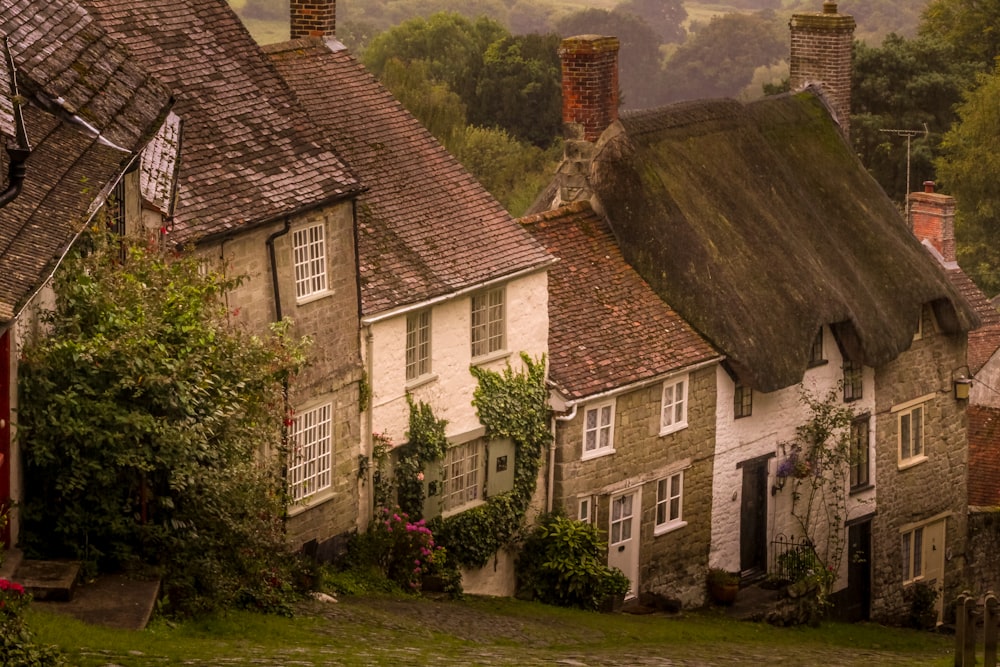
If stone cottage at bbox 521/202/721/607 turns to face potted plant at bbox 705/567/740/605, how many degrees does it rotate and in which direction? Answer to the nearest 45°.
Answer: approximately 90° to its left

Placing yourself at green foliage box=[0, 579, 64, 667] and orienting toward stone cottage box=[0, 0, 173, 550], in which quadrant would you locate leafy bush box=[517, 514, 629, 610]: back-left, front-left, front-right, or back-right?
front-right

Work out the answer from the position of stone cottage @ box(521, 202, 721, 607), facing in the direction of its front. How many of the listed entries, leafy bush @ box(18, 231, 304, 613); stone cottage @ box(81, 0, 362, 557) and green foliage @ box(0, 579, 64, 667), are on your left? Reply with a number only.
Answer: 0

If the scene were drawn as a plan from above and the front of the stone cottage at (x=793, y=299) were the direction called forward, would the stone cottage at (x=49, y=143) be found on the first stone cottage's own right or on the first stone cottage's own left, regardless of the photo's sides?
on the first stone cottage's own right

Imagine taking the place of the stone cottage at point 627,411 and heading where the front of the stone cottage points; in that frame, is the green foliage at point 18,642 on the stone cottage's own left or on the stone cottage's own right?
on the stone cottage's own right

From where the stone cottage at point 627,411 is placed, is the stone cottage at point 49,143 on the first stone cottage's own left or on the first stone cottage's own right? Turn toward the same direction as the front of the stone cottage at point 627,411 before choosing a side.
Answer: on the first stone cottage's own right

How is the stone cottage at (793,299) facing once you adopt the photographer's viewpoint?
facing the viewer and to the right of the viewer

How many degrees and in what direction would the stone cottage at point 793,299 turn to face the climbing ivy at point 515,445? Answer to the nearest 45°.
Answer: approximately 90° to its right
